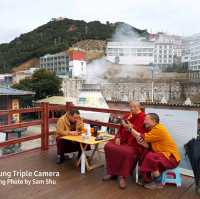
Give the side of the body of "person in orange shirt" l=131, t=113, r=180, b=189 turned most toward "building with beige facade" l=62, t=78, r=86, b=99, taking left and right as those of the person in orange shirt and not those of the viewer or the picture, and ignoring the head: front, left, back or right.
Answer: right

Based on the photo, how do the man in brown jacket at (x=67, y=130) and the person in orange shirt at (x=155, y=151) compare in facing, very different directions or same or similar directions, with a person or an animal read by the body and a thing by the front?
very different directions

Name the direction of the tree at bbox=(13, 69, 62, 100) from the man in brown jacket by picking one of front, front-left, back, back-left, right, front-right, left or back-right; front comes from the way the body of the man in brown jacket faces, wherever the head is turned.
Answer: back-left

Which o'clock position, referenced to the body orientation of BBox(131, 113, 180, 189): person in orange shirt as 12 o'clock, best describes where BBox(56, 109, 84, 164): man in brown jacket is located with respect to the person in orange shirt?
The man in brown jacket is roughly at 1 o'clock from the person in orange shirt.

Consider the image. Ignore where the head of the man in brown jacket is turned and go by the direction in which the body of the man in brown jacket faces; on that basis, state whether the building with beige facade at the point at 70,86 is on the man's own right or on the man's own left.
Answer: on the man's own left

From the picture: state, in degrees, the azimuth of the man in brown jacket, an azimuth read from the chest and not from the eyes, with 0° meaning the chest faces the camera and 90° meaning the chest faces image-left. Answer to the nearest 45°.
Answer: approximately 315°

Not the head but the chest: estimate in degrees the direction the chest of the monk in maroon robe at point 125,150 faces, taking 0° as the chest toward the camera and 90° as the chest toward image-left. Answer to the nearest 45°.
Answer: approximately 45°

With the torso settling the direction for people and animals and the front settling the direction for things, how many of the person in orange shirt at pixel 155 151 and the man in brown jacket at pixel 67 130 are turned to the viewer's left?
1

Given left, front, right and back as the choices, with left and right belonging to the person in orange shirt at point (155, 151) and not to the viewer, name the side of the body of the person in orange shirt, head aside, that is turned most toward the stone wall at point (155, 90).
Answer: right

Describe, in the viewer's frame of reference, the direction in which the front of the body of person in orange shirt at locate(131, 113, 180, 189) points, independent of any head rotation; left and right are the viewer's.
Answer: facing to the left of the viewer
